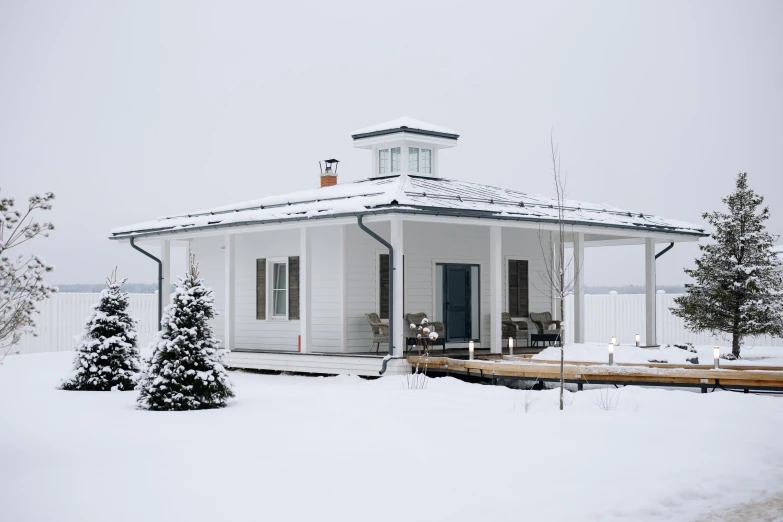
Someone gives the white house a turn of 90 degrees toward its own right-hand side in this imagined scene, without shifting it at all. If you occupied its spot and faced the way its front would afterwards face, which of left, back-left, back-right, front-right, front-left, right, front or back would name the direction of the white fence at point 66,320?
right

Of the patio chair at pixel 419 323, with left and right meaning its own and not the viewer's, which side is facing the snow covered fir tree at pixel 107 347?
right

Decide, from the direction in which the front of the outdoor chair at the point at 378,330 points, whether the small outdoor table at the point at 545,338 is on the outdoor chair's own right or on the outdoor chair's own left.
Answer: on the outdoor chair's own left

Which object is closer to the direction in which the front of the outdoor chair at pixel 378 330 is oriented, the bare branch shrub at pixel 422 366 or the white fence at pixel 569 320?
the bare branch shrub

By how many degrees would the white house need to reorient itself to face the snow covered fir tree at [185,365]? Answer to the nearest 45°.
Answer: approximately 45° to its right
